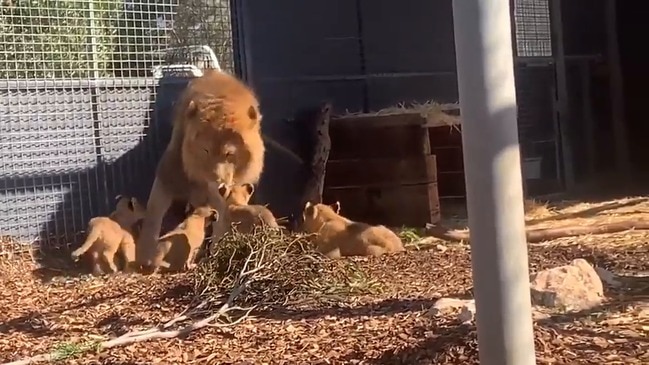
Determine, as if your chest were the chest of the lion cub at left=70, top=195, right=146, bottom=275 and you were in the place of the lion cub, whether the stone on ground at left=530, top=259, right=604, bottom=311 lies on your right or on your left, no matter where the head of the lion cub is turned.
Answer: on your right

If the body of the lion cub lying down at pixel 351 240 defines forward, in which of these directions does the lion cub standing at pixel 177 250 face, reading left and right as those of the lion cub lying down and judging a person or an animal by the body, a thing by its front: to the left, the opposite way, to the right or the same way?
the opposite way

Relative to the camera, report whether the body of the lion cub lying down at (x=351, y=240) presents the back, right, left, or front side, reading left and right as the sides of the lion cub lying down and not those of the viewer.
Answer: left

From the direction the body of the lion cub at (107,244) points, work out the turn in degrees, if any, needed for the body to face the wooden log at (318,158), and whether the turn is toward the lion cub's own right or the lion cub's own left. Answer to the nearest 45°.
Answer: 0° — it already faces it

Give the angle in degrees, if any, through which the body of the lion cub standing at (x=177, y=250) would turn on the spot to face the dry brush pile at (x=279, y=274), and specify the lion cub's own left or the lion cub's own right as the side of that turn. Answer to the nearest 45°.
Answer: approximately 90° to the lion cub's own right

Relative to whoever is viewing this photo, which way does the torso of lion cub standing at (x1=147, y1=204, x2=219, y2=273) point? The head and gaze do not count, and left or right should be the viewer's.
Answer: facing to the right of the viewer

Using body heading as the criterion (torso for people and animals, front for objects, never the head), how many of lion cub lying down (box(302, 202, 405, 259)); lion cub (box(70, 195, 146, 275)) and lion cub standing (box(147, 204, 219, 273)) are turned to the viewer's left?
1

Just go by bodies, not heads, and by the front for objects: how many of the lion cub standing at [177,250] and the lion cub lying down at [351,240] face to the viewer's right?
1

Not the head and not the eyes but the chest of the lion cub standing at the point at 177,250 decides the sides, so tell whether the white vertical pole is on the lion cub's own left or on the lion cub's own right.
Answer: on the lion cub's own right

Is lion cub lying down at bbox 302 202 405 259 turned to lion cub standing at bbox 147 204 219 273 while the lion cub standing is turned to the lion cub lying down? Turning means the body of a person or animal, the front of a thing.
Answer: yes

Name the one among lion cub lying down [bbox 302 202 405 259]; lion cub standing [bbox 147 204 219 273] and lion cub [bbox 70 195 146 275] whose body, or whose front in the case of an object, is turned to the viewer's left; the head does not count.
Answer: the lion cub lying down

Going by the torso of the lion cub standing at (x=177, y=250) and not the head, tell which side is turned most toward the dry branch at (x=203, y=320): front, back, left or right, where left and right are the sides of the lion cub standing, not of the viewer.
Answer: right

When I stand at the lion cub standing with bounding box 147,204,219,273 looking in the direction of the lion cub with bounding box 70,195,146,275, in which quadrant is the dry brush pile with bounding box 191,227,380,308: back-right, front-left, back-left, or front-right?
back-left
